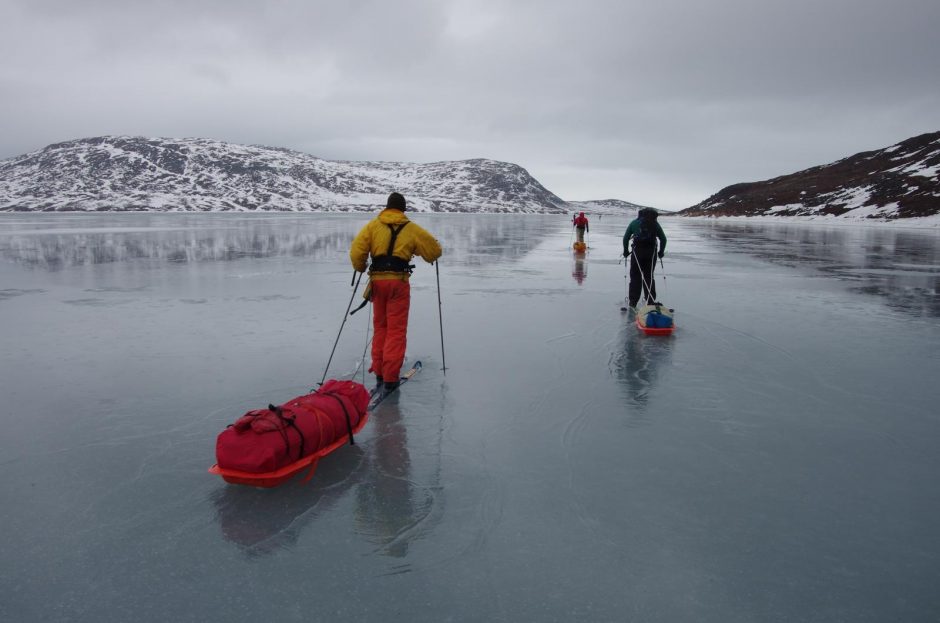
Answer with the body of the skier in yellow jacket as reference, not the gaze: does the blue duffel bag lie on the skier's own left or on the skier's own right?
on the skier's own right

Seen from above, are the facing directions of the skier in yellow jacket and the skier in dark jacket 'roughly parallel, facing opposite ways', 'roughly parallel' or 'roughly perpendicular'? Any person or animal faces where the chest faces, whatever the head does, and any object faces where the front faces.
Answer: roughly parallel

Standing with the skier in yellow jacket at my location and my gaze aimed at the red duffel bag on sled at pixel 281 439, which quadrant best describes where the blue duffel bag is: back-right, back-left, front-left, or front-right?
back-left

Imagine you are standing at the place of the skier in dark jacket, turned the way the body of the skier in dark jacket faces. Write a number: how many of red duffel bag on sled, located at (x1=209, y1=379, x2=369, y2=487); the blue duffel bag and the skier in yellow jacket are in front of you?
0

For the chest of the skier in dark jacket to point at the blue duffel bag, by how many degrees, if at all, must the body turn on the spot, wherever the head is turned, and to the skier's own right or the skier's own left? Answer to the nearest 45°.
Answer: approximately 180°

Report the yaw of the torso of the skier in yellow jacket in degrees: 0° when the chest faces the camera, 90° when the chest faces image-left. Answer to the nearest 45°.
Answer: approximately 180°

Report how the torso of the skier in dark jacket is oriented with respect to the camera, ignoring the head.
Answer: away from the camera

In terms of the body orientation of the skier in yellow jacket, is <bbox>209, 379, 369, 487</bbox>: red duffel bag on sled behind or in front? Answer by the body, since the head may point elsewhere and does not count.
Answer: behind

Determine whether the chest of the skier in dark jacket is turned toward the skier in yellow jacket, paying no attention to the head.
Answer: no

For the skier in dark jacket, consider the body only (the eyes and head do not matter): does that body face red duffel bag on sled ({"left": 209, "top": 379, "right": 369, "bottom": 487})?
no

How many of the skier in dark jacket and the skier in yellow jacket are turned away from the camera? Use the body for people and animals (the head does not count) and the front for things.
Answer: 2

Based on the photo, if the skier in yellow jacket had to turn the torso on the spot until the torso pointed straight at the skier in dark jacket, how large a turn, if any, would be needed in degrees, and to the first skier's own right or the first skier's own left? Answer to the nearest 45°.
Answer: approximately 45° to the first skier's own right

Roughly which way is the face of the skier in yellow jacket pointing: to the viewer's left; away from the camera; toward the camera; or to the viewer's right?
away from the camera
